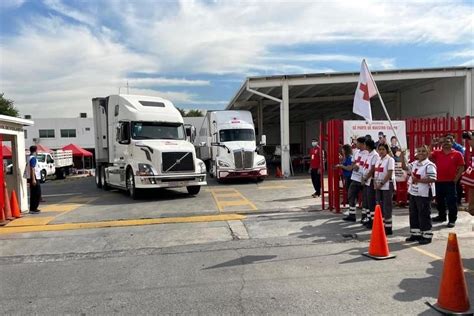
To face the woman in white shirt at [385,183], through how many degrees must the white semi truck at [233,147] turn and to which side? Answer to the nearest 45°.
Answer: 0° — it already faces them

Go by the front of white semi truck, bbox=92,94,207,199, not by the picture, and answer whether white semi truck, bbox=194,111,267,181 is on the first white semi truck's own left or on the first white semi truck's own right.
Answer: on the first white semi truck's own left

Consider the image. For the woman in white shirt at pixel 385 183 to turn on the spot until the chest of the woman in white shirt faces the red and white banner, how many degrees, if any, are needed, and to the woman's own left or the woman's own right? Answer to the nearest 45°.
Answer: approximately 135° to the woman's own right

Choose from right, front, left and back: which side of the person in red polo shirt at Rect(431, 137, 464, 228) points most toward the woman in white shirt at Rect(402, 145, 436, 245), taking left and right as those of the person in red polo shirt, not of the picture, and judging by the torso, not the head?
front

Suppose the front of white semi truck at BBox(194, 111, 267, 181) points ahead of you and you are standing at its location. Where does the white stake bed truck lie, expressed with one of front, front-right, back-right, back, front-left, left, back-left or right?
back-right

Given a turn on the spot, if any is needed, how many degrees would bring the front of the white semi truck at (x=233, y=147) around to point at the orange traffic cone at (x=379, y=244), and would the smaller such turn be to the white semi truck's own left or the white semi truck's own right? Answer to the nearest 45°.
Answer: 0° — it already faces it

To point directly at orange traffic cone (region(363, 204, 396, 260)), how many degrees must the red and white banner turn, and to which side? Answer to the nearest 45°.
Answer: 0° — it already faces it

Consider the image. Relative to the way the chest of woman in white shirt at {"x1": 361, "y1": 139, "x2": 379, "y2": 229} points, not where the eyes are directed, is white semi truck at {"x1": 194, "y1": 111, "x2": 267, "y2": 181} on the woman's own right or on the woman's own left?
on the woman's own right

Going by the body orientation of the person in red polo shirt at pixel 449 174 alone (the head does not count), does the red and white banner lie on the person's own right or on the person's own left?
on the person's own right

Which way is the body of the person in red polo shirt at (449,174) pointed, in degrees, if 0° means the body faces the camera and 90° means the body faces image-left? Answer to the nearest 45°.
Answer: approximately 0°
